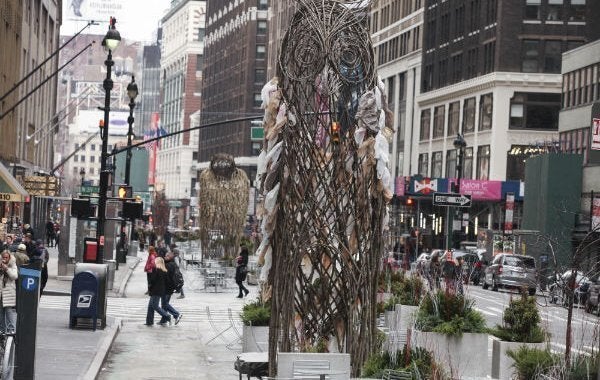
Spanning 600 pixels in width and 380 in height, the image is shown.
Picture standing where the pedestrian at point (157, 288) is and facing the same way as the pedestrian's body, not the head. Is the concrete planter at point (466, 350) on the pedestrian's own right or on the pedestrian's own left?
on the pedestrian's own left

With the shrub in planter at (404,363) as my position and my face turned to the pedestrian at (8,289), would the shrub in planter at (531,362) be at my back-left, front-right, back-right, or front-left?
back-right

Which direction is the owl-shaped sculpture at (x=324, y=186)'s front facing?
toward the camera

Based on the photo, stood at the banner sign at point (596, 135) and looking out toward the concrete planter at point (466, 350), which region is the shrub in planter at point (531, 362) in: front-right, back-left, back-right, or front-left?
front-left

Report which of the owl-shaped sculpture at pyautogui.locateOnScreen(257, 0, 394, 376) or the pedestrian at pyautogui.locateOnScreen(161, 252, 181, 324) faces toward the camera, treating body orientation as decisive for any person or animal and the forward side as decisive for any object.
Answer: the owl-shaped sculpture

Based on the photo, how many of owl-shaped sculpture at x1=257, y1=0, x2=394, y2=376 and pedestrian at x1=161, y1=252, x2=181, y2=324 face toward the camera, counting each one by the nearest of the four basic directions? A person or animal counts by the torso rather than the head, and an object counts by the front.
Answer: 1

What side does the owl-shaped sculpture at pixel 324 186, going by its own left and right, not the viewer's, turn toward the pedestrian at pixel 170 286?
back
